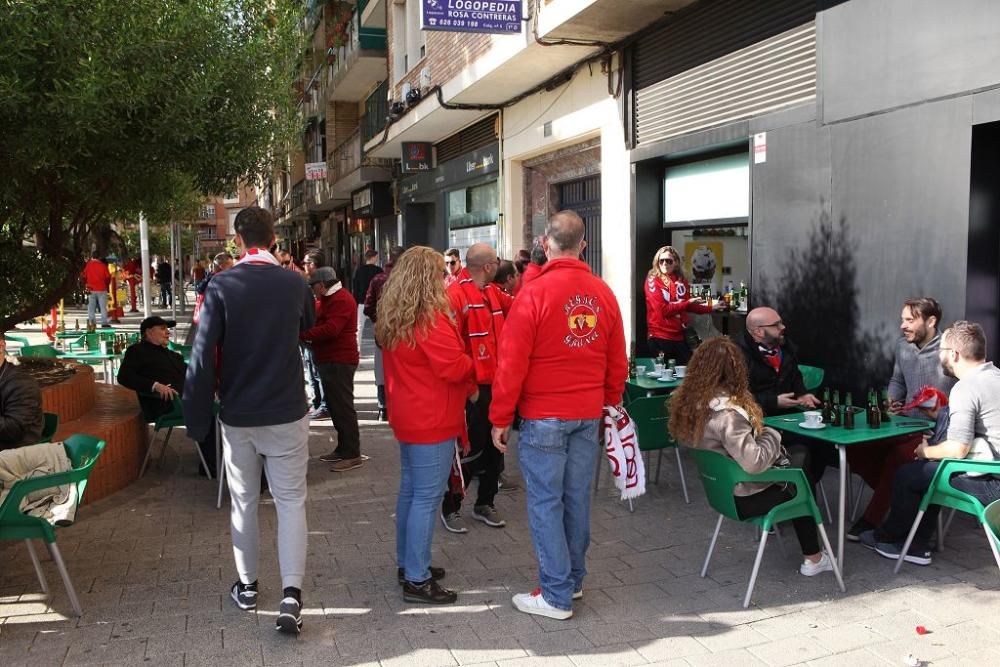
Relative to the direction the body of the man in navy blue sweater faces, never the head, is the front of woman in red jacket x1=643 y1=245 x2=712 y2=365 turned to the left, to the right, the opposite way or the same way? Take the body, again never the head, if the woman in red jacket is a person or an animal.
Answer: the opposite way

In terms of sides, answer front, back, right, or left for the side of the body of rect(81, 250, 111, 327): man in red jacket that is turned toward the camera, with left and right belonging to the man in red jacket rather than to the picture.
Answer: back

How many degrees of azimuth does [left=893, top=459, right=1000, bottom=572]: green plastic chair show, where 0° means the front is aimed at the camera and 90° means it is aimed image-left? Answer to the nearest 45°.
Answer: approximately 90°

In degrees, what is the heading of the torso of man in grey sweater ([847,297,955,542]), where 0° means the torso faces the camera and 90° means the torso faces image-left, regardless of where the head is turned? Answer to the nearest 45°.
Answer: approximately 45°

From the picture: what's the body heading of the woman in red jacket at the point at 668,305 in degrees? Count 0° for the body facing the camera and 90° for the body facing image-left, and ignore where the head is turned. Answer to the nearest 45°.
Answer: approximately 315°

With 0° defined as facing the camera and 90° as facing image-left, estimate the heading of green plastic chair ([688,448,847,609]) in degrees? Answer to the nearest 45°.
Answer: approximately 225°

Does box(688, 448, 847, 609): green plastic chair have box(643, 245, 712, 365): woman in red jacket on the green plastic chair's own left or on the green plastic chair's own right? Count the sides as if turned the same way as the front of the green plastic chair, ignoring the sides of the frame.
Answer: on the green plastic chair's own left

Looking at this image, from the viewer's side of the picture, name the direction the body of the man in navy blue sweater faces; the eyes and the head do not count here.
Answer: away from the camera

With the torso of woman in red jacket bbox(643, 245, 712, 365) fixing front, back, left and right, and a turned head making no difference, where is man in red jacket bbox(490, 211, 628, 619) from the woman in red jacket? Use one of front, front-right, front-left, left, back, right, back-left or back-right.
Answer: front-right

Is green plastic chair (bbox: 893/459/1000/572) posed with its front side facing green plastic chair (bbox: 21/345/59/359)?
yes

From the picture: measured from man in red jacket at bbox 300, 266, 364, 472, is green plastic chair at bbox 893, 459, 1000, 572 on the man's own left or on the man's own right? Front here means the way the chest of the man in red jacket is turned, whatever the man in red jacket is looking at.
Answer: on the man's own left

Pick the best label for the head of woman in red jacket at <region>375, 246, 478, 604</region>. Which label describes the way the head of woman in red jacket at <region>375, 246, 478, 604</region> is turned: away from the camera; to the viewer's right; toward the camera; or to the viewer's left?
away from the camera

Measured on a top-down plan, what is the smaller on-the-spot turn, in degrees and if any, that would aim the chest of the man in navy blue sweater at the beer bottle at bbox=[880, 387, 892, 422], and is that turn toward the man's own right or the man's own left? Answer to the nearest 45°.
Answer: approximately 90° to the man's own right
